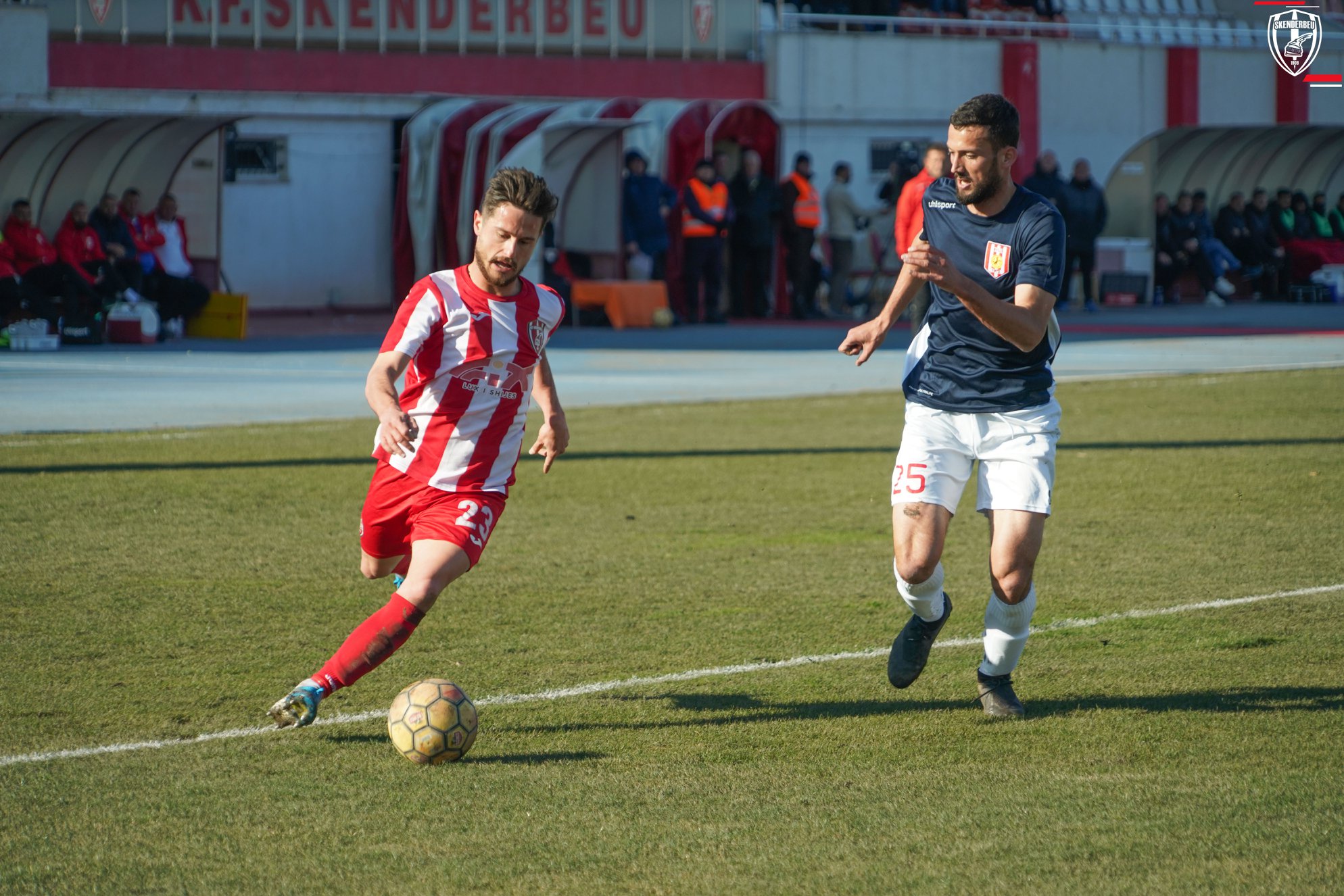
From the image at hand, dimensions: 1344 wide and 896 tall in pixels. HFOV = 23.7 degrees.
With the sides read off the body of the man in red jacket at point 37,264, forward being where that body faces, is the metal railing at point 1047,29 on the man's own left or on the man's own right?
on the man's own left

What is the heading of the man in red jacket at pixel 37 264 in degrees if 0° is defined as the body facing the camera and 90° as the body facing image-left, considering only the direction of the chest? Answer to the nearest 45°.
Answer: approximately 315°

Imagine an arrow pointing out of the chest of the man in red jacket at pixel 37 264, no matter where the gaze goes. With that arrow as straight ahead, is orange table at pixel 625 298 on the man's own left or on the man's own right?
on the man's own left

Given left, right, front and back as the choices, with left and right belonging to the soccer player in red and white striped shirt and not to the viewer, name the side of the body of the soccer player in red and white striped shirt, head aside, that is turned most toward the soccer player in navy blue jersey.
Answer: left
